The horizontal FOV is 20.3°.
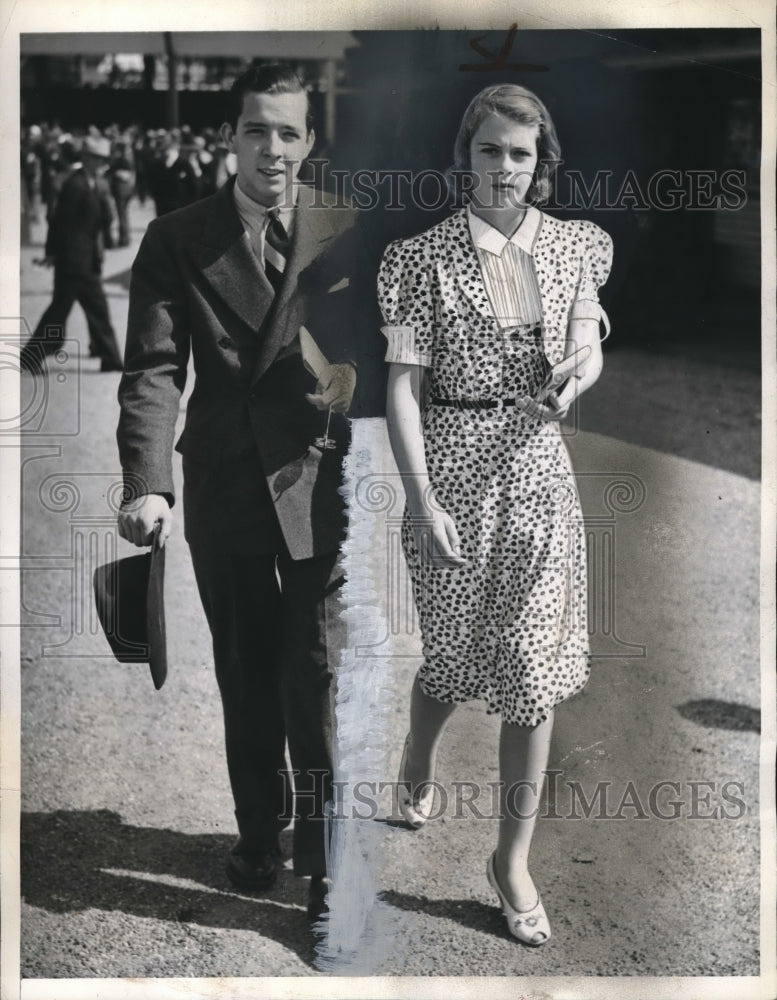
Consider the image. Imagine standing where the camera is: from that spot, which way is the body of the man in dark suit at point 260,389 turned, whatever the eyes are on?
toward the camera

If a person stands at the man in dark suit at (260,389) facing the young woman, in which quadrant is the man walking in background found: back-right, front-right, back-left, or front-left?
back-left

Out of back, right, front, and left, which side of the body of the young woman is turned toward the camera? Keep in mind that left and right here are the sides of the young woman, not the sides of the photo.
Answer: front

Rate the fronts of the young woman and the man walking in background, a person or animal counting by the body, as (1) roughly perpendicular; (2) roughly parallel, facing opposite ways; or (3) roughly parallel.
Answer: roughly perpendicular
